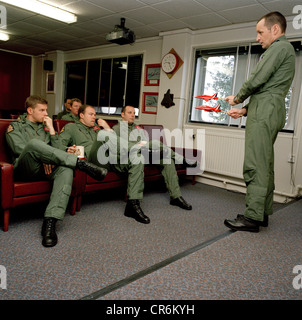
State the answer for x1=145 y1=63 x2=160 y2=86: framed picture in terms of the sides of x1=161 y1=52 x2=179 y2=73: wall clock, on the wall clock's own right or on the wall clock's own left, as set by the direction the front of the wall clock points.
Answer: on the wall clock's own right

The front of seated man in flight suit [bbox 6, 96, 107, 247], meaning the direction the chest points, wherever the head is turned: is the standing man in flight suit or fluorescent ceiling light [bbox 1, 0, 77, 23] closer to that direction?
the standing man in flight suit

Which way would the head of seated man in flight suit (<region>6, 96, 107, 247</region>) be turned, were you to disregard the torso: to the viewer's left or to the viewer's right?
to the viewer's right

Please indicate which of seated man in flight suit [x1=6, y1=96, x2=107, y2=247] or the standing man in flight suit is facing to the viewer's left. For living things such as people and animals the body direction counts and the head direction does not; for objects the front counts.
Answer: the standing man in flight suit

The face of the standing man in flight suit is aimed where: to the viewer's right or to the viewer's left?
to the viewer's left

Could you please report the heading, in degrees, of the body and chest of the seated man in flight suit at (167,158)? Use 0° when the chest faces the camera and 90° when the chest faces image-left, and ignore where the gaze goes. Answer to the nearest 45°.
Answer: approximately 315°

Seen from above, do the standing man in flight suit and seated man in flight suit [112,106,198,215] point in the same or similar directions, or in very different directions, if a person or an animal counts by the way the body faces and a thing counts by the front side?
very different directions

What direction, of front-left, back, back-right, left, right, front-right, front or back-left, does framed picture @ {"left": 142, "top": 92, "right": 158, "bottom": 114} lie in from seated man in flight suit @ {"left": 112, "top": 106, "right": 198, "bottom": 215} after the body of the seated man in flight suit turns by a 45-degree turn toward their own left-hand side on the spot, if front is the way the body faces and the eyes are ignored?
left

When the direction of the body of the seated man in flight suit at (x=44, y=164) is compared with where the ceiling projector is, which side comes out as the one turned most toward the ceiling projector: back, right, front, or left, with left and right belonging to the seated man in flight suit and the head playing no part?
left

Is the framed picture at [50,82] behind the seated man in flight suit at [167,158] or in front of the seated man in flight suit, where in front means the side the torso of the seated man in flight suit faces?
behind
